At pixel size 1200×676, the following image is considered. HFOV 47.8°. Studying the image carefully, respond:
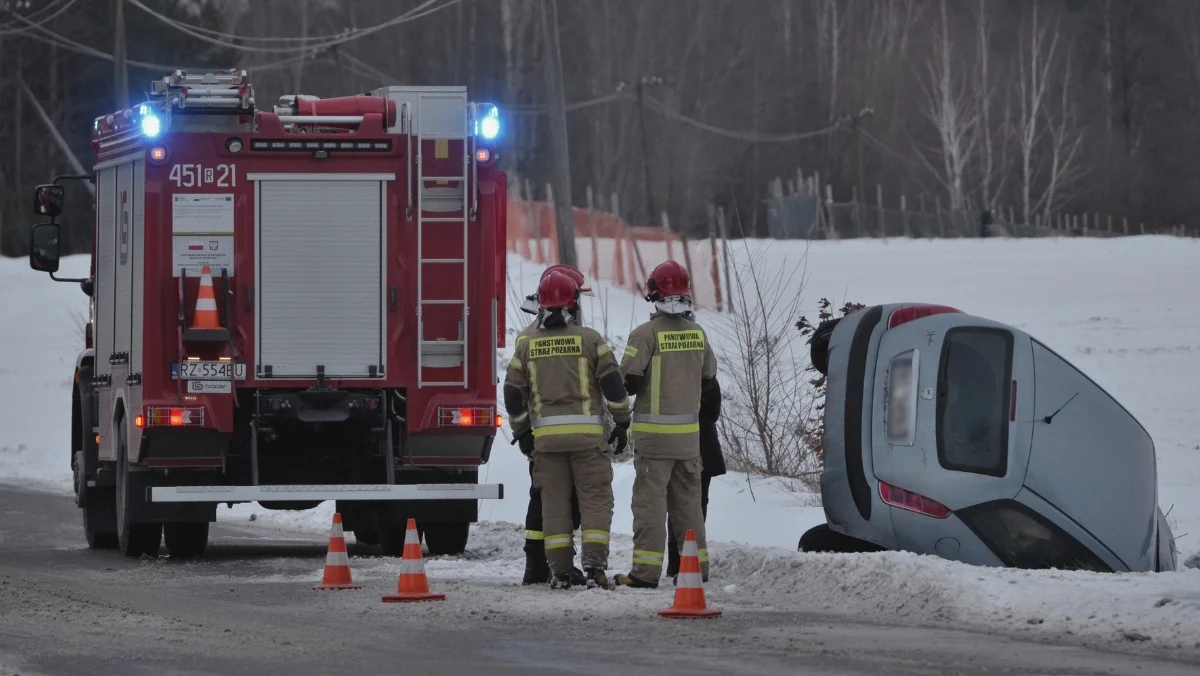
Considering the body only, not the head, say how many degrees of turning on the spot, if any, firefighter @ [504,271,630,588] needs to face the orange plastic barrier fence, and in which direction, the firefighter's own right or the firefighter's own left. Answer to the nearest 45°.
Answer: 0° — they already face it

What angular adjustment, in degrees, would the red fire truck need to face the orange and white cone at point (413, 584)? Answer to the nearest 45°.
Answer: approximately 180°

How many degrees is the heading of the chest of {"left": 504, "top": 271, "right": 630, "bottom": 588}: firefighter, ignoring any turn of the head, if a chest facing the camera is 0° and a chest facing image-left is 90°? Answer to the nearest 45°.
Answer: approximately 180°

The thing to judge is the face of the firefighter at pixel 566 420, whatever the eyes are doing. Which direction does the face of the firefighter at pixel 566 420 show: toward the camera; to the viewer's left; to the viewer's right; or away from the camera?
away from the camera

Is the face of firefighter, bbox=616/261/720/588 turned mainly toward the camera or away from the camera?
away from the camera

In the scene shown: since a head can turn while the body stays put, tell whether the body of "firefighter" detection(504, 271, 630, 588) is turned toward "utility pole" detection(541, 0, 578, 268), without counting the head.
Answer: yes

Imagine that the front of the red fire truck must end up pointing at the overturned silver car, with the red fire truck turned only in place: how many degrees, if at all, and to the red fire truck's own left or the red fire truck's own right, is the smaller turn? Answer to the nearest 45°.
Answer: approximately 135° to the red fire truck's own right

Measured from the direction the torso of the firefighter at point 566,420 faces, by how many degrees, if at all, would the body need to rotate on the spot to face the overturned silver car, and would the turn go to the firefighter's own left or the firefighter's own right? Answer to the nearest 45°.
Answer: approximately 90° to the firefighter's own right

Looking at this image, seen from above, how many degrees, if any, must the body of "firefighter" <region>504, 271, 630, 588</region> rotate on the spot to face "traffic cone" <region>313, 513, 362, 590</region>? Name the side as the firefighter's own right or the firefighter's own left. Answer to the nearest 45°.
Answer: approximately 90° to the firefighter's own left

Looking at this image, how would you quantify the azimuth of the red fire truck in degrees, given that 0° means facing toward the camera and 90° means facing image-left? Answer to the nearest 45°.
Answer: approximately 180°
